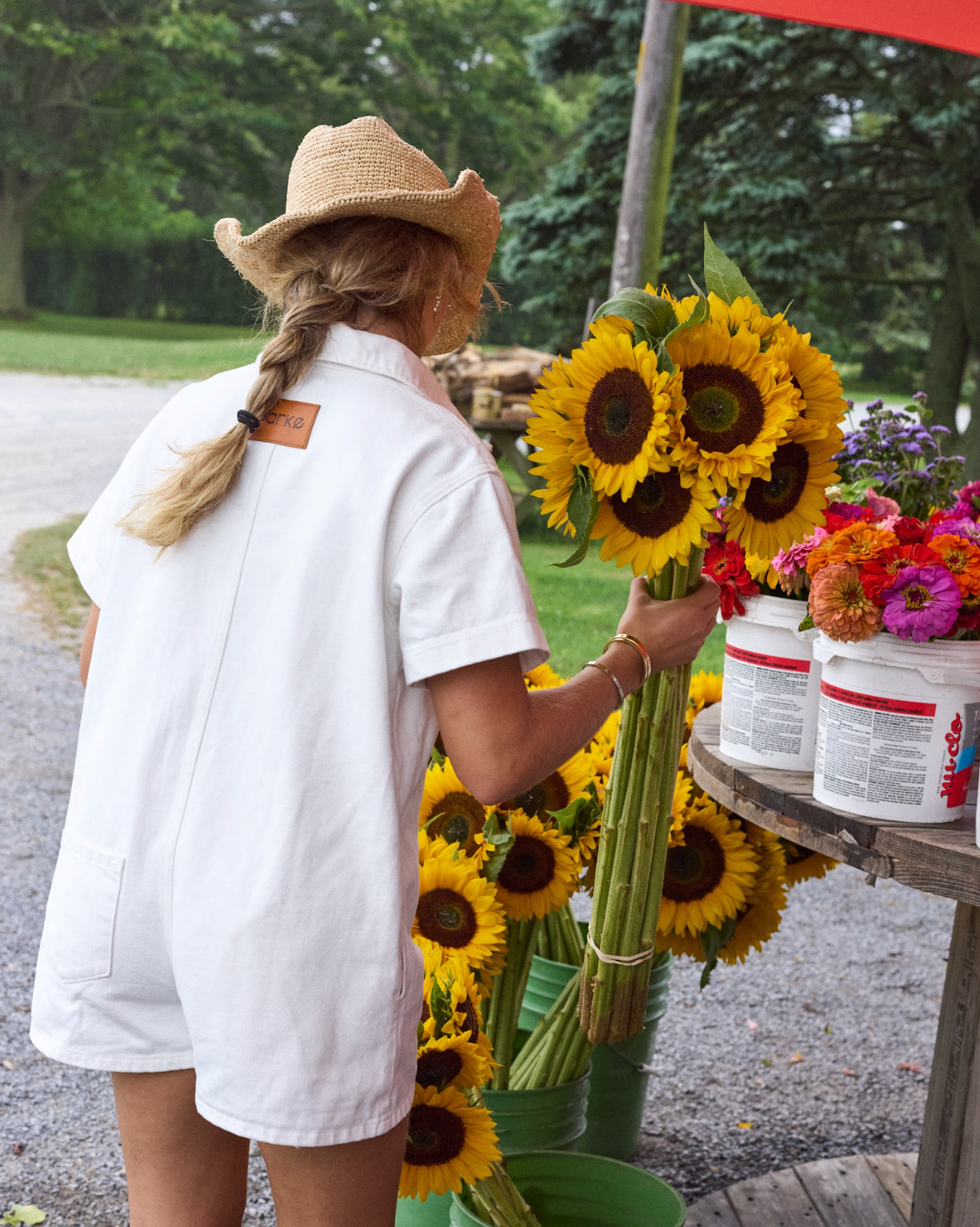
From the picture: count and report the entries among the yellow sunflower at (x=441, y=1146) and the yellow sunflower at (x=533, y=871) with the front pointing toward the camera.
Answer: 2

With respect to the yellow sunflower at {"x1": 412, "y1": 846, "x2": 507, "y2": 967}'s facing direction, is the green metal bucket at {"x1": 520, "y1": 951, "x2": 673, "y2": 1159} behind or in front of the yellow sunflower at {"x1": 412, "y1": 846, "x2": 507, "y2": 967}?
behind
